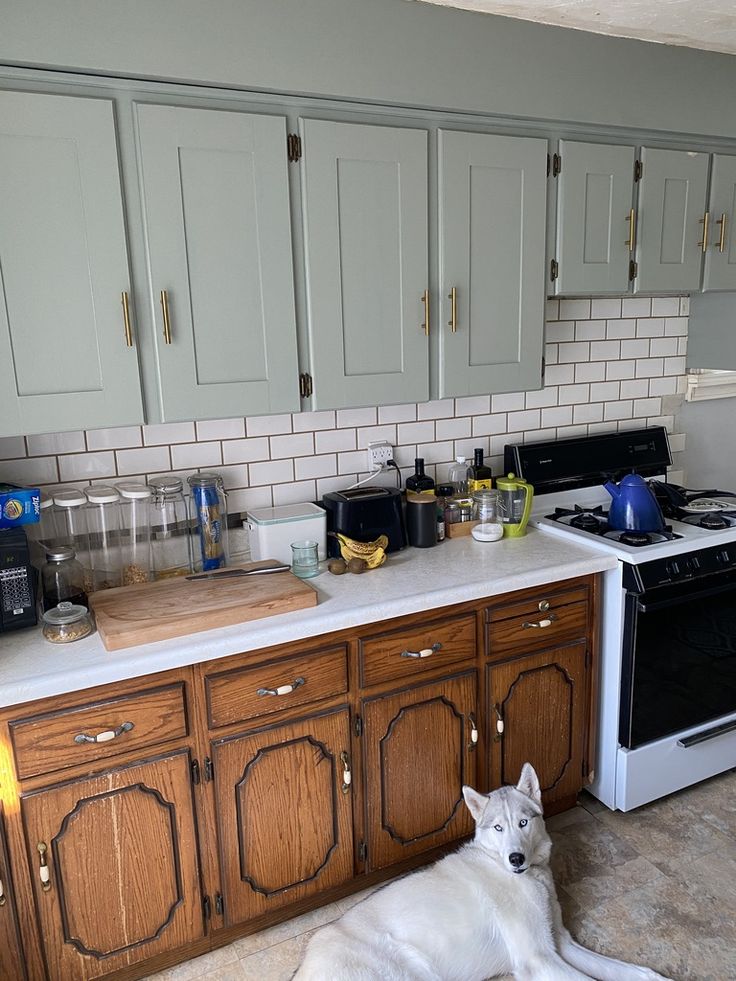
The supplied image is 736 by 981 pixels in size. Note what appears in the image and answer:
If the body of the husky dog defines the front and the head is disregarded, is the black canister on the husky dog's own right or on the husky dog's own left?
on the husky dog's own left

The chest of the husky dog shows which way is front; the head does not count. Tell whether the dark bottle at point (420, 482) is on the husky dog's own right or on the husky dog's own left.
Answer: on the husky dog's own left
